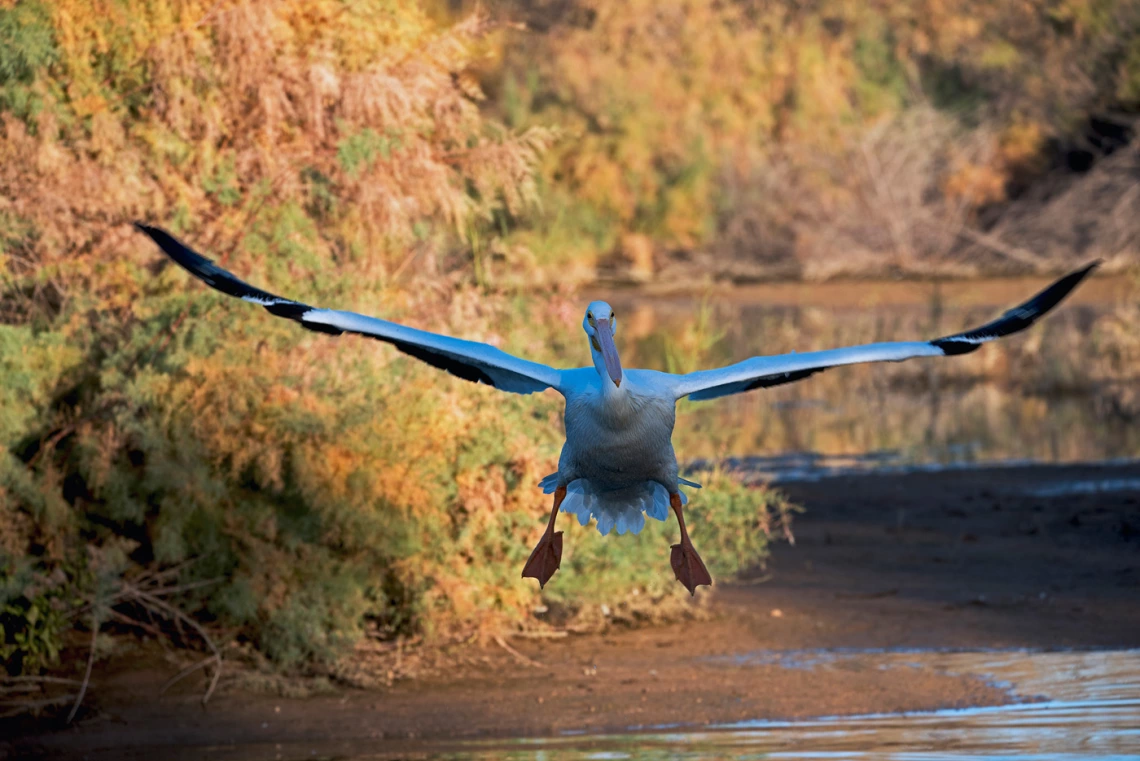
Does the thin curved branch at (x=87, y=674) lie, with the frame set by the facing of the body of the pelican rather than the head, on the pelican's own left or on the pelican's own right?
on the pelican's own right

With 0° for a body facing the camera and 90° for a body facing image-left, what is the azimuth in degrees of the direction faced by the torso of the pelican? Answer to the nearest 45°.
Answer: approximately 0°
